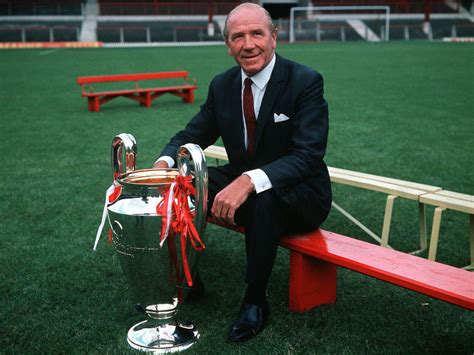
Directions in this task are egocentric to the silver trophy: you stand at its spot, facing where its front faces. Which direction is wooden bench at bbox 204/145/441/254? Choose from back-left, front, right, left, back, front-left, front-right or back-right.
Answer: back

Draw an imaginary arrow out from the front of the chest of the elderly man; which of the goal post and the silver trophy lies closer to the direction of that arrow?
the silver trophy

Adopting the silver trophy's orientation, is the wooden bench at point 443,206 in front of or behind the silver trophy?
behind

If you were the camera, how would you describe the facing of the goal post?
facing the viewer

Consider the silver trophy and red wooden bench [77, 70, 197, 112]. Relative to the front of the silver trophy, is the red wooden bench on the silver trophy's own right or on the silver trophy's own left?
on the silver trophy's own right

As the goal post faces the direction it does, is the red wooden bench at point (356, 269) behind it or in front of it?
in front

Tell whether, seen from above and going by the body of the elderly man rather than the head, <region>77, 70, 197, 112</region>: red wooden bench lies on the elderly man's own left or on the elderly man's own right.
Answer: on the elderly man's own right

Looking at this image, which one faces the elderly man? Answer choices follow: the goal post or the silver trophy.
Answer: the goal post

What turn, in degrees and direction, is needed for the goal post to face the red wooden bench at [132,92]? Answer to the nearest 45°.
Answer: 0° — it already faces it

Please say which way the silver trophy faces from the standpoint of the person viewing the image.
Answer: facing the viewer and to the left of the viewer
